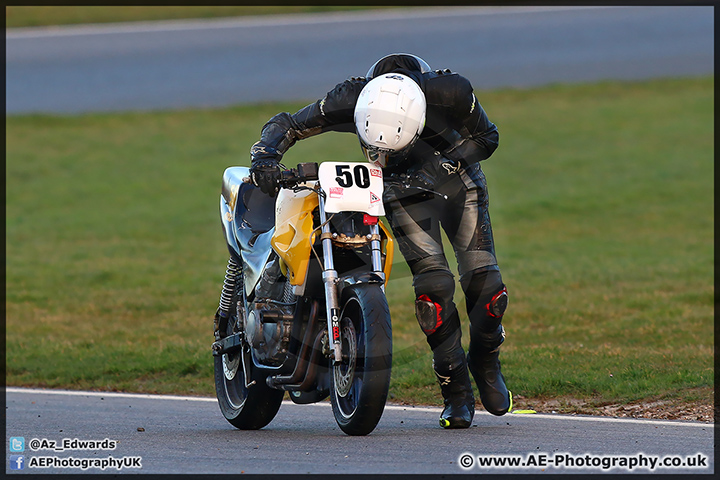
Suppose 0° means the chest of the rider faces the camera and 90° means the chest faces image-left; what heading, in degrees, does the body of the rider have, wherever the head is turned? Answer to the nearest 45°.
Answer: approximately 0°
